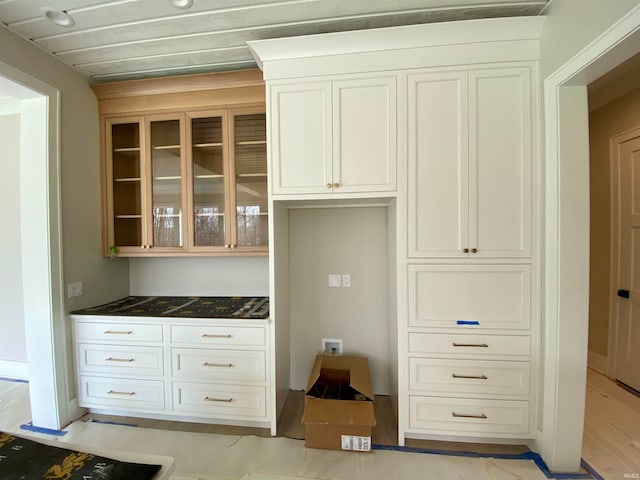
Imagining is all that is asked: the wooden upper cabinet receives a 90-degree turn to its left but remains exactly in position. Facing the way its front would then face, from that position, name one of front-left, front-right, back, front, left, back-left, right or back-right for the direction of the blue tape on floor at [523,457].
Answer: front-right

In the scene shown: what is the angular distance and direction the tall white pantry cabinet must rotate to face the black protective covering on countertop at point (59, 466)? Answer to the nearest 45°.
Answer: approximately 45° to its right

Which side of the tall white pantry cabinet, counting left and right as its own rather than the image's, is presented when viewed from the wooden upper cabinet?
right

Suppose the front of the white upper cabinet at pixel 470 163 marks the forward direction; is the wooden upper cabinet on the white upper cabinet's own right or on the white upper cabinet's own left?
on the white upper cabinet's own right

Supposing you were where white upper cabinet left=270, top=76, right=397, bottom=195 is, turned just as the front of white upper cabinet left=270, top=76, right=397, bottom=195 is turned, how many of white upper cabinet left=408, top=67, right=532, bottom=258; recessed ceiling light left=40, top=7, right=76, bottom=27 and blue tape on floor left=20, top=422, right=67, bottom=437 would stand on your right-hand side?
2

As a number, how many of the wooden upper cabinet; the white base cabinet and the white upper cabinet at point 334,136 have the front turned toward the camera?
3

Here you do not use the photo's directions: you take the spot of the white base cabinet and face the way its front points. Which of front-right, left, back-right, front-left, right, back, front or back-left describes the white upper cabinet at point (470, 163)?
front-left

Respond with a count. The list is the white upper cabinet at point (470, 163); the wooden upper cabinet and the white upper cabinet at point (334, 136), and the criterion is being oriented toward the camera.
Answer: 3

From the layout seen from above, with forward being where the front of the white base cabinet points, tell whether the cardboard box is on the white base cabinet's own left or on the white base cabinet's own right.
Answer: on the white base cabinet's own left

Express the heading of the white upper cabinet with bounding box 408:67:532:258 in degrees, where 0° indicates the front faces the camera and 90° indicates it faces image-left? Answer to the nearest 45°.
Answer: approximately 0°
